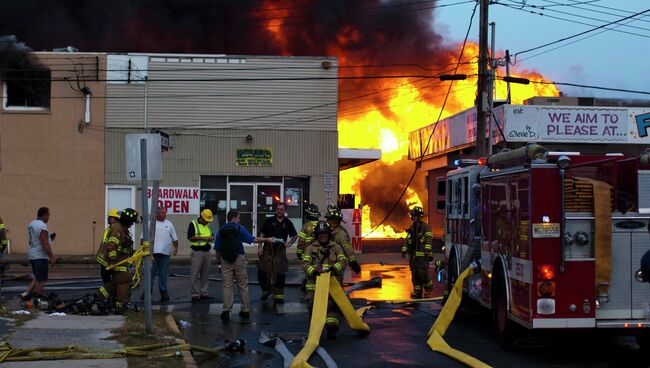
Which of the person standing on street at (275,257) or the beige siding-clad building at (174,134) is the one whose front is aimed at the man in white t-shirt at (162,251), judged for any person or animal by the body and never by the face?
the beige siding-clad building

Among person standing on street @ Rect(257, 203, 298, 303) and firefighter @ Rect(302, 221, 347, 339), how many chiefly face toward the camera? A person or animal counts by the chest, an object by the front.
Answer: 2

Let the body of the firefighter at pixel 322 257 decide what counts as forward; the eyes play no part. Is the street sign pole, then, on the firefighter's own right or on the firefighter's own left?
on the firefighter's own right

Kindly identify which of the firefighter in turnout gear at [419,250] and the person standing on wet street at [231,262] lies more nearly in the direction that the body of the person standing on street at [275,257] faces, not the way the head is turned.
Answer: the person standing on wet street

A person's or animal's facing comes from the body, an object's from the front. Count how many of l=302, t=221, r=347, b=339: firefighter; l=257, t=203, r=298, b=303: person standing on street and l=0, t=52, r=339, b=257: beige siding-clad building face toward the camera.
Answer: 3

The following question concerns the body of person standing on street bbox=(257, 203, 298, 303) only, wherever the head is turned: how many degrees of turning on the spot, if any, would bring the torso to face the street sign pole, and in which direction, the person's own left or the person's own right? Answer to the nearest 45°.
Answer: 0° — they already face it

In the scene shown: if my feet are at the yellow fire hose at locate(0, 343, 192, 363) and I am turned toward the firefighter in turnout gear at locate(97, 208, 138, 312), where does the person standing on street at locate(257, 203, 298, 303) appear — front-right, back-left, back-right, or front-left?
front-right

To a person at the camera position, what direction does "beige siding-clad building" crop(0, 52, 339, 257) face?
facing the viewer

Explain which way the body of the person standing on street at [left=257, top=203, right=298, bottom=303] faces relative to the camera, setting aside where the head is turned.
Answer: toward the camera

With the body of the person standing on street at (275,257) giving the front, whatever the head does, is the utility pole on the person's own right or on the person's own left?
on the person's own left

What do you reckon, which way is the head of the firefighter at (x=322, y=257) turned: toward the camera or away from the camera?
toward the camera
